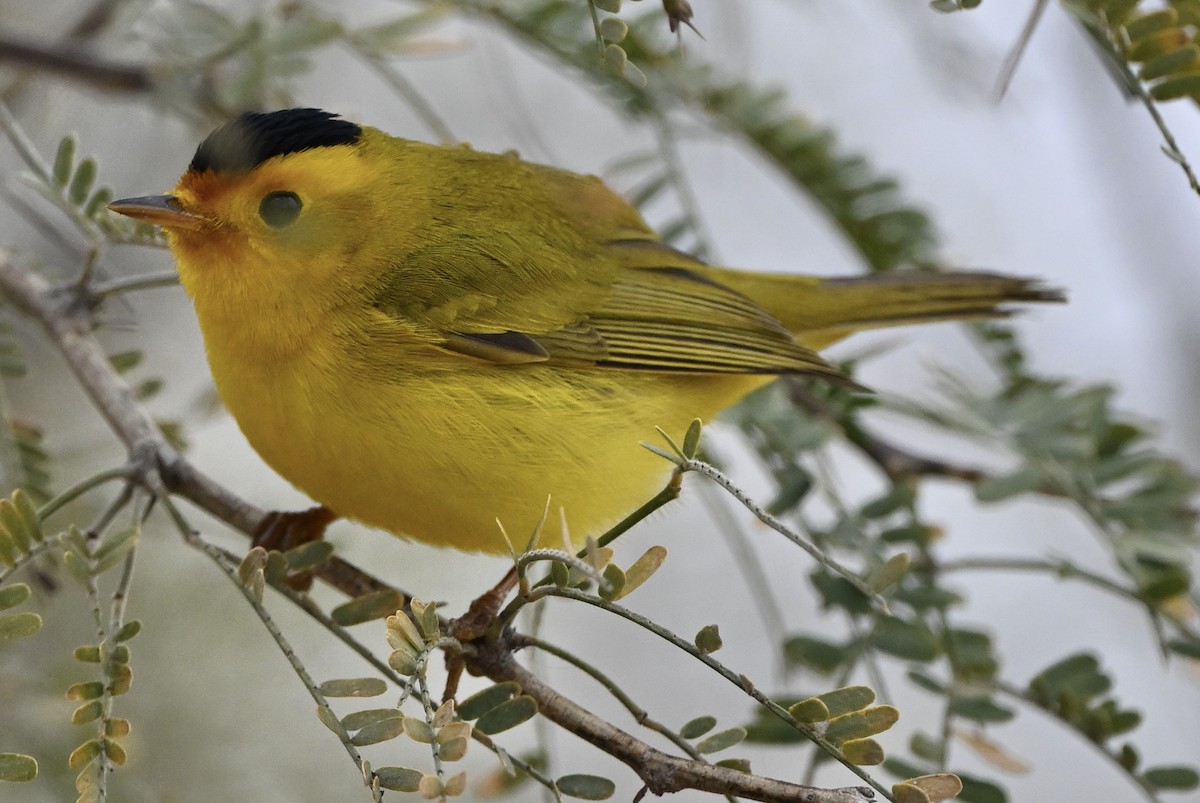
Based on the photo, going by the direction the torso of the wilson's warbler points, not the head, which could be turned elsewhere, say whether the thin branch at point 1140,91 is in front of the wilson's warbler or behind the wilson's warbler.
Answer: behind

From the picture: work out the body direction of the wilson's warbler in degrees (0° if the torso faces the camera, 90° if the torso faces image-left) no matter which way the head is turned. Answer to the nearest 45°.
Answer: approximately 90°

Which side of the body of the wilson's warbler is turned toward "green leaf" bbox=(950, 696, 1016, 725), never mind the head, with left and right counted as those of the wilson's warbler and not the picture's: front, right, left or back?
back

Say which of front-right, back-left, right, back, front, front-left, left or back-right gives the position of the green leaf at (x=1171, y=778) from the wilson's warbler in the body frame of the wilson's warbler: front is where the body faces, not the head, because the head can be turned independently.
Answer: back

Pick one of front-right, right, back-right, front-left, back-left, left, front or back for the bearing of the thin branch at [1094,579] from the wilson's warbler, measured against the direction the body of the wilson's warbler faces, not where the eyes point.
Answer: back
